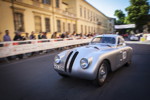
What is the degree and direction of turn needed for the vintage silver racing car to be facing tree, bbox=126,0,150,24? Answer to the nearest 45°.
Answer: approximately 135° to its right

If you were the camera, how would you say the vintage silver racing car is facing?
facing the viewer and to the left of the viewer

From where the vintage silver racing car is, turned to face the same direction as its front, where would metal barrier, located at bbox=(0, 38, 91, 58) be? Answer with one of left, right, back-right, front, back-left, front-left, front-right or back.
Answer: right
